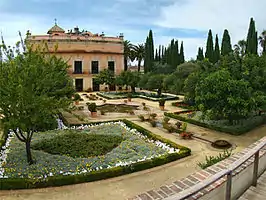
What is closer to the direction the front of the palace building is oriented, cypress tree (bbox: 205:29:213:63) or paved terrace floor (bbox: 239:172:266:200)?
the paved terrace floor

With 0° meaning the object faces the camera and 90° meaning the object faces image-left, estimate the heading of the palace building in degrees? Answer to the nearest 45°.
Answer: approximately 0°

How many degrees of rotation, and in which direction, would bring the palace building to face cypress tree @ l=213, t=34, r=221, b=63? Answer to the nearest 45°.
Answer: approximately 45° to its left

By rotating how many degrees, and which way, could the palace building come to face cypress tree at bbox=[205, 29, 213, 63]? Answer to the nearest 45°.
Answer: approximately 45° to its left

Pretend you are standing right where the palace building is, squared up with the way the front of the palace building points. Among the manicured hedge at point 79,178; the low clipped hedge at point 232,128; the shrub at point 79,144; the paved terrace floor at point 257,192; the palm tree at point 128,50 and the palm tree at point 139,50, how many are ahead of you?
4

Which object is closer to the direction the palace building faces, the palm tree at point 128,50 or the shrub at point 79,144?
the shrub

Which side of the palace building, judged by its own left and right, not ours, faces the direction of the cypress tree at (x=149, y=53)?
left

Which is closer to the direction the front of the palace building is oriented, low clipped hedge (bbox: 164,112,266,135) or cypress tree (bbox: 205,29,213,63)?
the low clipped hedge

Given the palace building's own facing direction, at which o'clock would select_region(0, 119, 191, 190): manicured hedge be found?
The manicured hedge is roughly at 12 o'clock from the palace building.

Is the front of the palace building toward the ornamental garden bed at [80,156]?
yes

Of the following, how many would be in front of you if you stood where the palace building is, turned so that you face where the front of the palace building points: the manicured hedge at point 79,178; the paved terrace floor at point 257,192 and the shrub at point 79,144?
3
